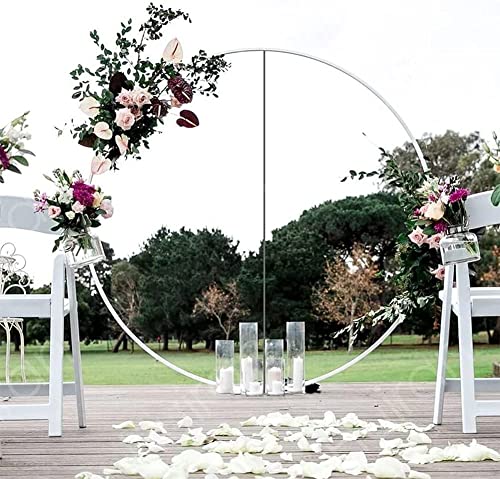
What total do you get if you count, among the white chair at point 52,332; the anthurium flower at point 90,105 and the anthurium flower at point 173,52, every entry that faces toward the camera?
2

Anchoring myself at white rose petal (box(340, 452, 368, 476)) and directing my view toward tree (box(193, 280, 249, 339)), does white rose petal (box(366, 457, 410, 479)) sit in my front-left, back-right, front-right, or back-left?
back-right

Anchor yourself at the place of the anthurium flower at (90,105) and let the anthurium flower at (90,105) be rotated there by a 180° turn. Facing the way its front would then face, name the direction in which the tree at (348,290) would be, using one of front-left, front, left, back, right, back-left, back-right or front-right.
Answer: front-right

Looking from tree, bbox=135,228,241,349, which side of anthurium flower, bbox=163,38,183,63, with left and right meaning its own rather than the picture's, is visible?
back

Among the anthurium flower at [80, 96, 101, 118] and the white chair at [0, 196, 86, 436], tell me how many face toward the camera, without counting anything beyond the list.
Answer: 1

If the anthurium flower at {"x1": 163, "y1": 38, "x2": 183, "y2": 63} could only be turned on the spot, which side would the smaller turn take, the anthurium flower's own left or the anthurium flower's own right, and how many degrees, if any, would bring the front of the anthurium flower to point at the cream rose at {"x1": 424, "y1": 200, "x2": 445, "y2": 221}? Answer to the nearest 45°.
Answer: approximately 45° to the anthurium flower's own left

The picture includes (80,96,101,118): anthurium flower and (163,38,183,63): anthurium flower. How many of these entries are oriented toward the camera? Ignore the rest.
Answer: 2

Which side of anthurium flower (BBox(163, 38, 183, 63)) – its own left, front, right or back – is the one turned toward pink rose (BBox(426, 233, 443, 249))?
left

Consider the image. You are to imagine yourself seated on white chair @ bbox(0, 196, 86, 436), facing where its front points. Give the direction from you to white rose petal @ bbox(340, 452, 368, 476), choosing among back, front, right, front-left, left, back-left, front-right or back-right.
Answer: back-right

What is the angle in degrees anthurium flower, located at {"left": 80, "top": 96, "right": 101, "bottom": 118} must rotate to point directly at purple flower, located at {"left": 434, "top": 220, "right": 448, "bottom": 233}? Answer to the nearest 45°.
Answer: approximately 45° to its left

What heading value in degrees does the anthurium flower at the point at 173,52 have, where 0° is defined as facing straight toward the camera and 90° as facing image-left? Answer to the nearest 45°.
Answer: approximately 0°
